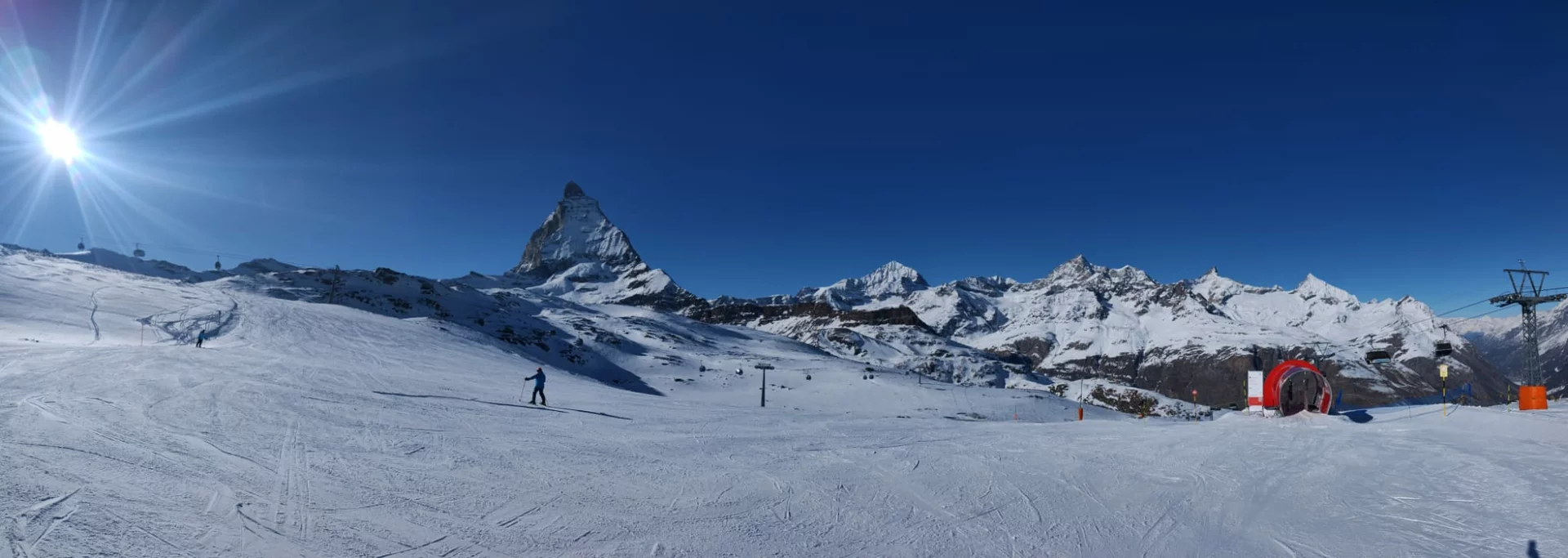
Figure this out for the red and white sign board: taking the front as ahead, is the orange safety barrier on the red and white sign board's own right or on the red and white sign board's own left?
on the red and white sign board's own left

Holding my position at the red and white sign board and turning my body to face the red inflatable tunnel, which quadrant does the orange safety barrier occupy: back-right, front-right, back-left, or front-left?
front-left

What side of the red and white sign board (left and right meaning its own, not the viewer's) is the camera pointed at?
front

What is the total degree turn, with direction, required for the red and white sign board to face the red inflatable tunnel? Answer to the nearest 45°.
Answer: approximately 45° to its left
